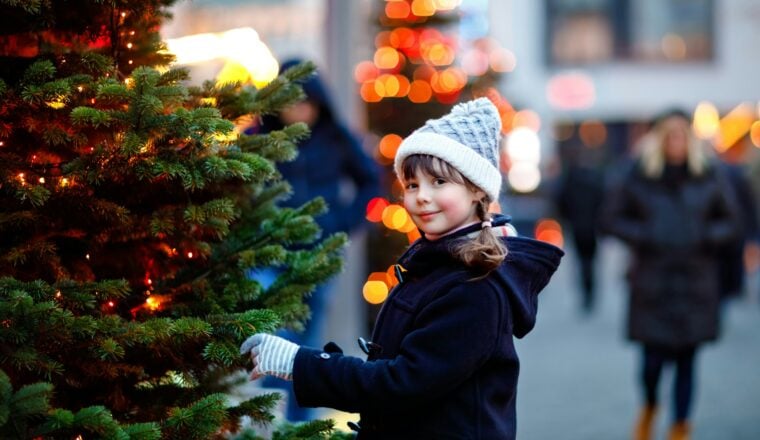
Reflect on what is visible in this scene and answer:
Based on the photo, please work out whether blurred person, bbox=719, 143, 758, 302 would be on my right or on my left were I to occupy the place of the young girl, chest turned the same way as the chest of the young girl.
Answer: on my right

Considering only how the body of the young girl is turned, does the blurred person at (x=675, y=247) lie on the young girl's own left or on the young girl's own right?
on the young girl's own right

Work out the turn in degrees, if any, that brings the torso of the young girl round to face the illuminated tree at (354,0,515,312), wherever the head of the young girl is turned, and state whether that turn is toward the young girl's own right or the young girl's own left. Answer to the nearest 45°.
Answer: approximately 90° to the young girl's own right

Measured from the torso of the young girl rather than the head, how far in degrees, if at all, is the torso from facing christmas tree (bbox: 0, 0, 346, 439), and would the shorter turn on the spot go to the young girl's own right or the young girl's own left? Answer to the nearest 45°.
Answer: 0° — they already face it

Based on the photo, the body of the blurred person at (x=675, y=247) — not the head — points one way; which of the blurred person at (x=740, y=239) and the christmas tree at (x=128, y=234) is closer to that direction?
the christmas tree

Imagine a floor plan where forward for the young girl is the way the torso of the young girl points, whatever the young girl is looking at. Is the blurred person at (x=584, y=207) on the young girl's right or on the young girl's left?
on the young girl's right

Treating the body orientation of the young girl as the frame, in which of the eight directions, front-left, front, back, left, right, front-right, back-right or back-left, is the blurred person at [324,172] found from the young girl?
right

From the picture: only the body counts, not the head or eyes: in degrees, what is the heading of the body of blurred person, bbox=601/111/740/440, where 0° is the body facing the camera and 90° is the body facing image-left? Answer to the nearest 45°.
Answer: approximately 0°

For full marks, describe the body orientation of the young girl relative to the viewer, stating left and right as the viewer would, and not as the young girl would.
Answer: facing to the left of the viewer
